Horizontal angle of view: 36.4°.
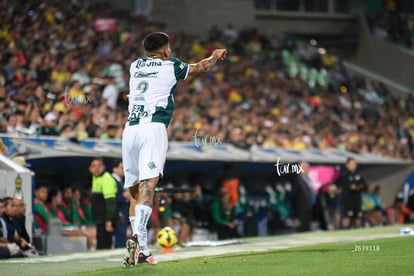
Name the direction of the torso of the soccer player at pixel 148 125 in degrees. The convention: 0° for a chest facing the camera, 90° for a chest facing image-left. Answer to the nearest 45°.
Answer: approximately 225°

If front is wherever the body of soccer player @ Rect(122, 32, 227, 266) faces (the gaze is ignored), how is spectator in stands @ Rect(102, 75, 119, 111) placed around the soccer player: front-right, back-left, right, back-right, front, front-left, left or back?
front-left

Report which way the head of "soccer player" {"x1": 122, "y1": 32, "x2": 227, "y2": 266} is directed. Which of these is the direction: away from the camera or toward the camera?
away from the camera
